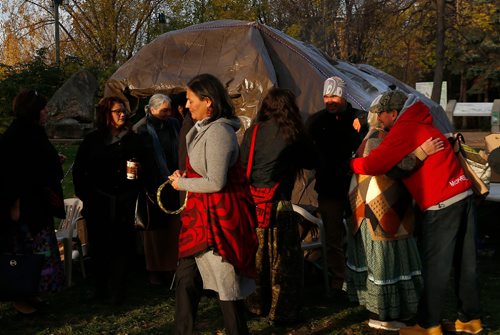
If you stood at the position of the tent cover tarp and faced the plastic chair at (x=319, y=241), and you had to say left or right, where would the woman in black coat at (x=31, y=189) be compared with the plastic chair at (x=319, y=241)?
right

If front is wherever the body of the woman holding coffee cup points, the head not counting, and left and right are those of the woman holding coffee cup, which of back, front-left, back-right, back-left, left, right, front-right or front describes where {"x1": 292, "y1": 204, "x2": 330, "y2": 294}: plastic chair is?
front-left

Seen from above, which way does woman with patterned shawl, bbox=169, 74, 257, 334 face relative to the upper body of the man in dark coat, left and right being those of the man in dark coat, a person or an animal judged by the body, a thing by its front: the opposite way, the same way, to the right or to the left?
to the right

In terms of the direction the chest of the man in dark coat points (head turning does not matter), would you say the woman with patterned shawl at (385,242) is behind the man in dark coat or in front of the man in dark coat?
in front

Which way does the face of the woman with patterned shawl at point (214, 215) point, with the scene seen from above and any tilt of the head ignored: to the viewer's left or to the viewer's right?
to the viewer's left

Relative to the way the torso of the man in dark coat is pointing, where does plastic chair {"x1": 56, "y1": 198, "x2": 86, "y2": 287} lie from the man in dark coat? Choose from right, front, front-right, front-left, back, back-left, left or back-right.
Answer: right

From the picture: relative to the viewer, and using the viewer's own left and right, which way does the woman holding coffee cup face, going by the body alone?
facing the viewer and to the right of the viewer

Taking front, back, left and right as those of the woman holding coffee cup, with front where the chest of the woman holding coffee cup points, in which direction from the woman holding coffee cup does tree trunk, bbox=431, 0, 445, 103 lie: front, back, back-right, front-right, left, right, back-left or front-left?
left

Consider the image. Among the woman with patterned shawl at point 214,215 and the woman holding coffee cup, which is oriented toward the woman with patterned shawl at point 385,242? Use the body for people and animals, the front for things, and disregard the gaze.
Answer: the woman holding coffee cup

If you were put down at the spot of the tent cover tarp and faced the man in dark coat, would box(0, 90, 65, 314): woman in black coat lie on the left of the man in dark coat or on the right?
right

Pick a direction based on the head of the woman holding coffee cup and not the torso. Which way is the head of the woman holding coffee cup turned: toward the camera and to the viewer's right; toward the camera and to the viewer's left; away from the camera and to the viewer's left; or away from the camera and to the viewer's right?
toward the camera and to the viewer's right

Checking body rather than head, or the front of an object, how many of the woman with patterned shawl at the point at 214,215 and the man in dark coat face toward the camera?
1

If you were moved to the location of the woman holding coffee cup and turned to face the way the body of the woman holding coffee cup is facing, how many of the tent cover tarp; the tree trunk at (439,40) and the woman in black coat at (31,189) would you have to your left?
2

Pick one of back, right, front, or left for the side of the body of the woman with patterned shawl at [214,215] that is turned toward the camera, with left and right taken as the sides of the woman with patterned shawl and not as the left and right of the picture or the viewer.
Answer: left

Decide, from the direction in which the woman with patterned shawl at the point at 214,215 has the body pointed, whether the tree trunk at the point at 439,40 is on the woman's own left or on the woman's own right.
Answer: on the woman's own right
